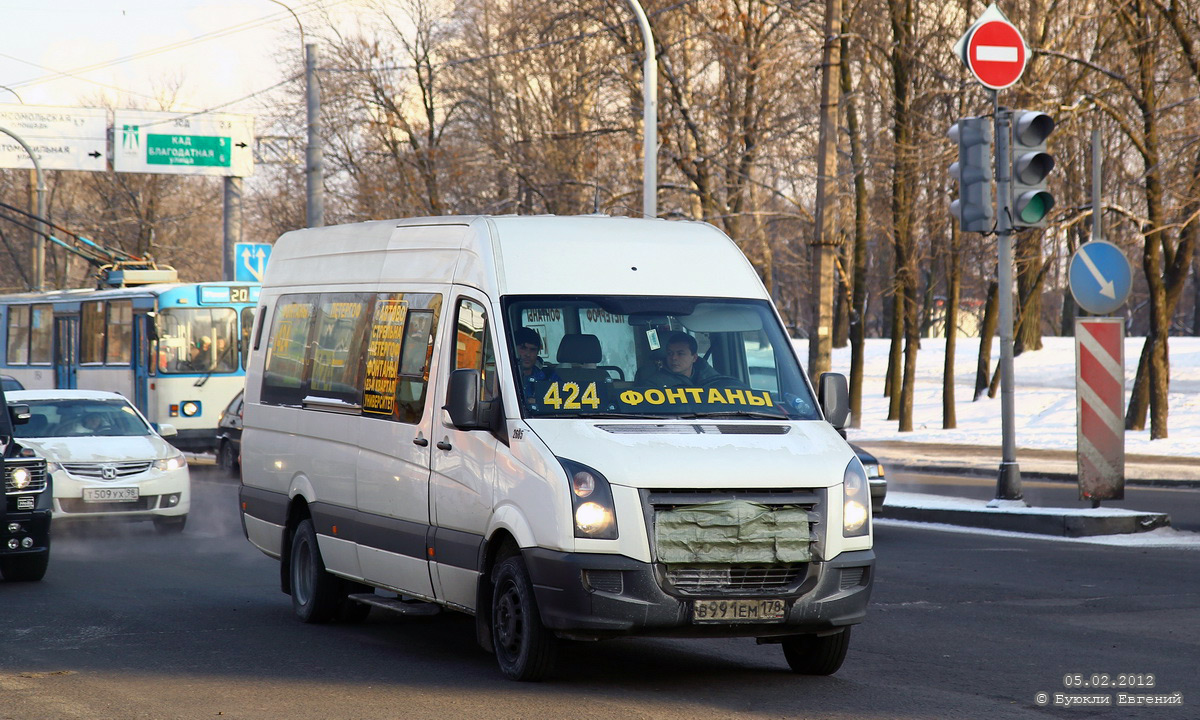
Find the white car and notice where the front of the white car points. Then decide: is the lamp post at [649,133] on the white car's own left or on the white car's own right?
on the white car's own left

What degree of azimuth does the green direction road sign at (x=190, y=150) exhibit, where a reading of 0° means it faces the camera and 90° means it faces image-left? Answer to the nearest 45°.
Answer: approximately 0°

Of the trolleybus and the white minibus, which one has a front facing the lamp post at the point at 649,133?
the trolleybus

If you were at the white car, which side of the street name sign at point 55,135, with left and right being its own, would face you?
front

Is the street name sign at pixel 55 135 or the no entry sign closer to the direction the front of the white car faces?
the no entry sign

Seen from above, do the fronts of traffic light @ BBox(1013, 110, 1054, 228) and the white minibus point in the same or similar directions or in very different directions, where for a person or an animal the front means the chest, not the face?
same or similar directions

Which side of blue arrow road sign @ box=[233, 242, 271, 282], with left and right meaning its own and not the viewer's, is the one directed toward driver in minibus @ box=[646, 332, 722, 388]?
front

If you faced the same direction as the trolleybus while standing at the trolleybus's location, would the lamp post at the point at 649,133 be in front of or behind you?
in front

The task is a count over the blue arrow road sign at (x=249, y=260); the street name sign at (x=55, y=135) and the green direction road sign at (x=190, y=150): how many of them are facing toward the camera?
3

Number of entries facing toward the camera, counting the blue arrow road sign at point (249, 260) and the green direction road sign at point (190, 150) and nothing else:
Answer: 2

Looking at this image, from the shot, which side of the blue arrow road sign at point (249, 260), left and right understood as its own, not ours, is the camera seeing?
front

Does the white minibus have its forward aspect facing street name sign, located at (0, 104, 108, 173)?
no

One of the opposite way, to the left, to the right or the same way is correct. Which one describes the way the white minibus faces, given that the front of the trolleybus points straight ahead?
the same way

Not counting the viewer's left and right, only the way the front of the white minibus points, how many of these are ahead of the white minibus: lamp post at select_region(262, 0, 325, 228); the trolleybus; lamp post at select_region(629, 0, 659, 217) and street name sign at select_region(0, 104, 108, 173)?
0

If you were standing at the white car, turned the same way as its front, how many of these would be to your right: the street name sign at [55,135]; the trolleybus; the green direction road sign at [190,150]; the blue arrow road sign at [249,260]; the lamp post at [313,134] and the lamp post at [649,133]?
0

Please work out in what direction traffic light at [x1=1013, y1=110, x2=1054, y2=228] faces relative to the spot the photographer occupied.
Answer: facing the viewer and to the right of the viewer

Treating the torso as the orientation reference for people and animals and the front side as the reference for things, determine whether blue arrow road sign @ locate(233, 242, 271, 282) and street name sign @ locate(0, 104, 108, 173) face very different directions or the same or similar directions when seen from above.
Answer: same or similar directions

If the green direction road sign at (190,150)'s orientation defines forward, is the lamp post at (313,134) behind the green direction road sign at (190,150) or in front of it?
in front
